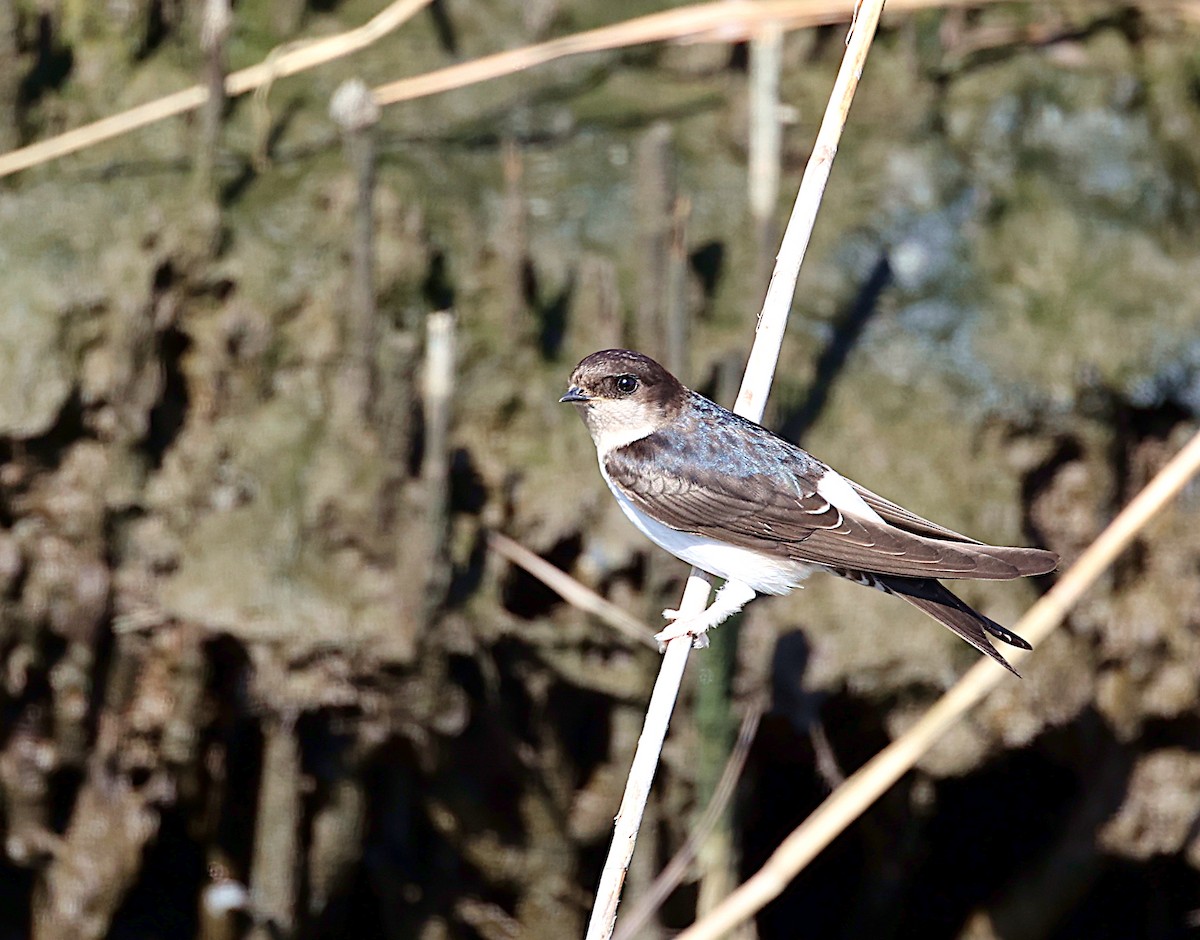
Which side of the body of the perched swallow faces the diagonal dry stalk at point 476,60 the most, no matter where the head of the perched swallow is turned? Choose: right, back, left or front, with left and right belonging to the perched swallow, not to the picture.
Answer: right

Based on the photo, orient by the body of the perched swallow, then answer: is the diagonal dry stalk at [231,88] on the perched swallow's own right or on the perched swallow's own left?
on the perched swallow's own right

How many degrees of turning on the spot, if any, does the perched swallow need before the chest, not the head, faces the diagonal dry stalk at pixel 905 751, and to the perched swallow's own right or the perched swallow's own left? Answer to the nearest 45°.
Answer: approximately 135° to the perched swallow's own left

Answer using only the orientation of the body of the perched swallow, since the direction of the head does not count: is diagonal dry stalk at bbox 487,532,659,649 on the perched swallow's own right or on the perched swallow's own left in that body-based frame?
on the perched swallow's own right

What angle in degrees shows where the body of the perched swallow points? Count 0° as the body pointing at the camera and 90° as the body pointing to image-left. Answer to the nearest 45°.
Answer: approximately 90°
